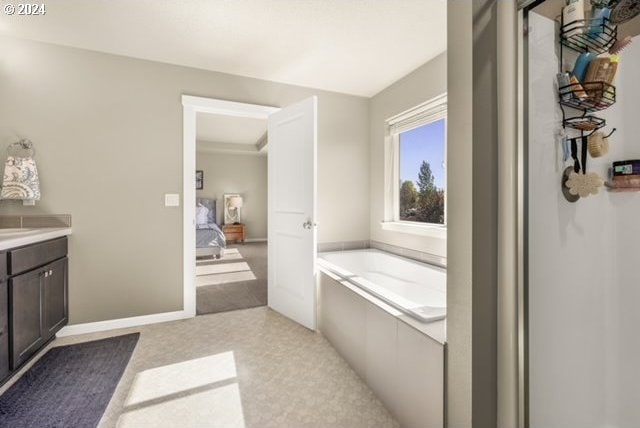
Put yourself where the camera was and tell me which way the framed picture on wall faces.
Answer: facing the viewer

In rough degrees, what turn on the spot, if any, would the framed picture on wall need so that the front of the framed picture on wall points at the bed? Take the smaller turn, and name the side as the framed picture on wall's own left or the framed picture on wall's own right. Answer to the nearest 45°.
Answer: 0° — it already faces it

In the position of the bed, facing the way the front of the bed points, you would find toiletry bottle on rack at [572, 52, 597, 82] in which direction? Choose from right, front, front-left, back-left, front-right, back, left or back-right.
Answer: front

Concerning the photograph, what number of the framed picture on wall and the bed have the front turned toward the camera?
2

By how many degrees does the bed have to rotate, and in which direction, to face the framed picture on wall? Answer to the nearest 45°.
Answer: approximately 180°

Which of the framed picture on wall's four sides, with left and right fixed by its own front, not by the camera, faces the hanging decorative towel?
front

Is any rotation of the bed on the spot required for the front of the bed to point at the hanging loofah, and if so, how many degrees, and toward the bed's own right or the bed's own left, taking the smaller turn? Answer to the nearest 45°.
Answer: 0° — it already faces it

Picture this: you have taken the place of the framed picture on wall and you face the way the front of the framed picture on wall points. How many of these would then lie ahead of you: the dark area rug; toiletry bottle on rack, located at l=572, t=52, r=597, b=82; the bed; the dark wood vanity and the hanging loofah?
5

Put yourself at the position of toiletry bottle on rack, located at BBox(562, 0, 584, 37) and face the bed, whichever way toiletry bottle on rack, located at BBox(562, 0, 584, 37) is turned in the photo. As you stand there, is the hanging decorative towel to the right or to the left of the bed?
left

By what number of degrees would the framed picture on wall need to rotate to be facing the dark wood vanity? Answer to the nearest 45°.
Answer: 0° — it already faces it

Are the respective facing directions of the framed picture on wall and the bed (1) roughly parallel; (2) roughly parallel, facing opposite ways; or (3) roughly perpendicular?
roughly parallel

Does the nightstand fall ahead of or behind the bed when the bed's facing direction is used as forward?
behind

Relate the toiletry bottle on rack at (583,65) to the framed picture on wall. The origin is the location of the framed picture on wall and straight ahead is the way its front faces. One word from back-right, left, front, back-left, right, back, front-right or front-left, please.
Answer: front

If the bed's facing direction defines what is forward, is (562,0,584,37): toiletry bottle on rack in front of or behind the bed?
in front

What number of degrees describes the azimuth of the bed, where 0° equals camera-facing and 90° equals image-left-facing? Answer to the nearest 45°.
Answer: approximately 0°

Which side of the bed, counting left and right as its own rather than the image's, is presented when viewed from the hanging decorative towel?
front
